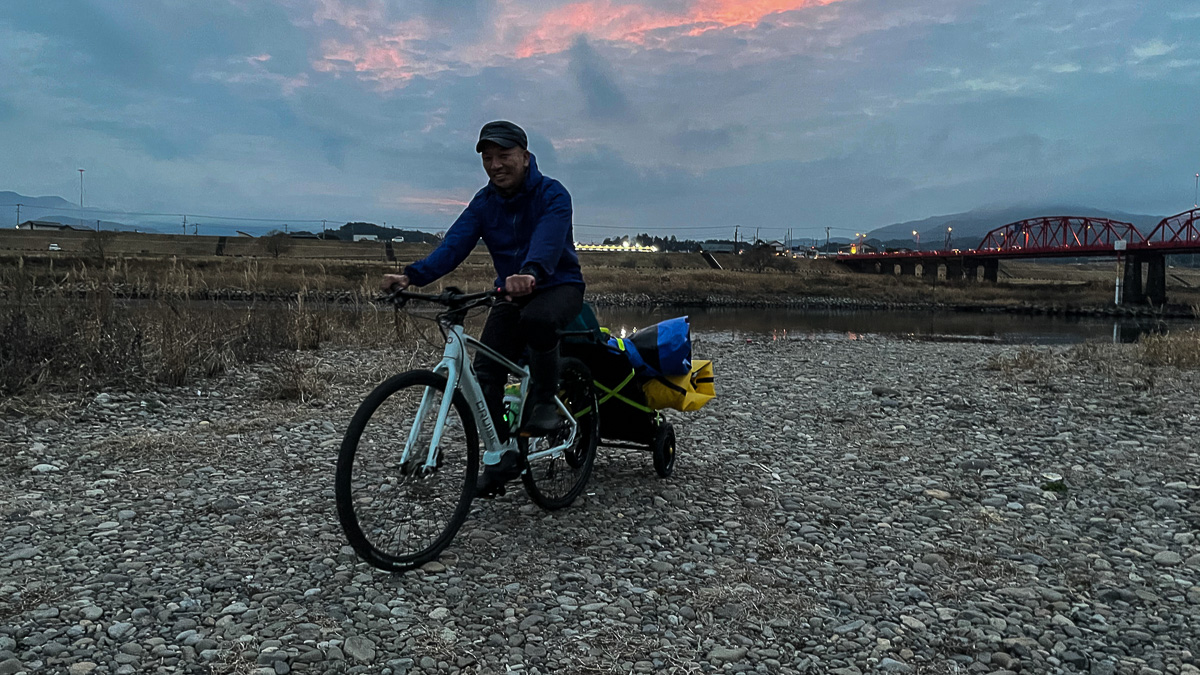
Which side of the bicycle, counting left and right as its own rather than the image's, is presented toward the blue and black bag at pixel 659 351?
back

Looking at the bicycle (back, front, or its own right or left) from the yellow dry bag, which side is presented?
back

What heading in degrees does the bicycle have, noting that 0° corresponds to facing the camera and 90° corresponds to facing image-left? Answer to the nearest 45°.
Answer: approximately 45°

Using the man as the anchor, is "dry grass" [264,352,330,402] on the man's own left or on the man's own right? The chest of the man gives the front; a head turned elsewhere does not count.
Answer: on the man's own right

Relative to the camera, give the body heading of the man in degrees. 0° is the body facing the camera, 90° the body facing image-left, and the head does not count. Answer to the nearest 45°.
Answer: approximately 45°

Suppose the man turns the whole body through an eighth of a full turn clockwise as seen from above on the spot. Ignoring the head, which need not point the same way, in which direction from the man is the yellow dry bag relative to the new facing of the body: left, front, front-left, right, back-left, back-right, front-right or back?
back-right
